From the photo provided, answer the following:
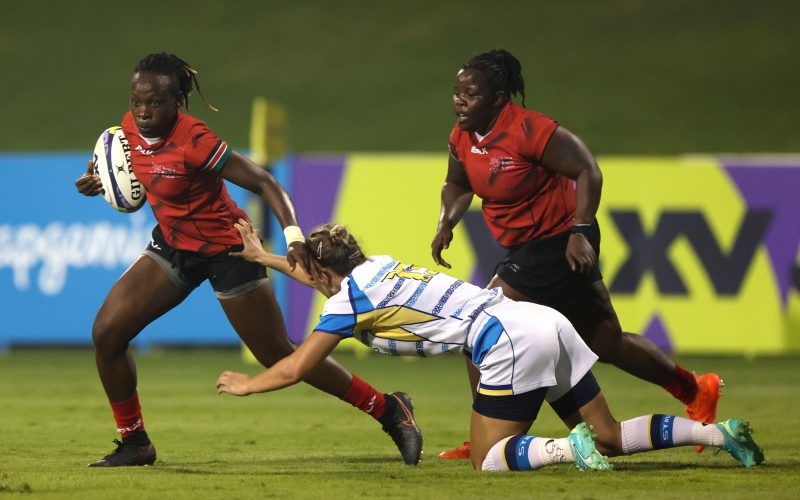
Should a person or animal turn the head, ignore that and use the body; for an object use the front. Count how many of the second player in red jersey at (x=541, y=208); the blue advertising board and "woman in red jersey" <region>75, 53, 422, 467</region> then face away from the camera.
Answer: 0

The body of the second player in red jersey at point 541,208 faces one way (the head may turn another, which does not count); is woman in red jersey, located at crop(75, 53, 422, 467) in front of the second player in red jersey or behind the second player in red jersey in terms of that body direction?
in front

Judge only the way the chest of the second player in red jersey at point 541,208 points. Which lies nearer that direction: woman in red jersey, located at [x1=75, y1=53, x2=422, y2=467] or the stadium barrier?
the woman in red jersey

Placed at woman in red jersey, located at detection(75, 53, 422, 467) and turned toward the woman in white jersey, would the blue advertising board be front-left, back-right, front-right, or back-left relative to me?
back-left

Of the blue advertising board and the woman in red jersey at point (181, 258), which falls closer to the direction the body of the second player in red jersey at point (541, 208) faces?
the woman in red jersey

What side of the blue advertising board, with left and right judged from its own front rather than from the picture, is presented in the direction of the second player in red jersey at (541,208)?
front

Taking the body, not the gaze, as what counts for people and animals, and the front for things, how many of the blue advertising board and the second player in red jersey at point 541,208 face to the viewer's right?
0

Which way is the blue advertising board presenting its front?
toward the camera

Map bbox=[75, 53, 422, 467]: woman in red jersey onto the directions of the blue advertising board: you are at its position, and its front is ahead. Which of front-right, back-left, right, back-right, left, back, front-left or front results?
front

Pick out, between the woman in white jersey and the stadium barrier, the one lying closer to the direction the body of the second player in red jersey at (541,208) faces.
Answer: the woman in white jersey

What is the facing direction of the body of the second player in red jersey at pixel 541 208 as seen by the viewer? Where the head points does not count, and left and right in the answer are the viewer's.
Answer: facing the viewer and to the left of the viewer

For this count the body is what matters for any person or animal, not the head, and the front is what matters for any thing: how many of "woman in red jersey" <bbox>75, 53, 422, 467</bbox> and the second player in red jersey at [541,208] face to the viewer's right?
0
